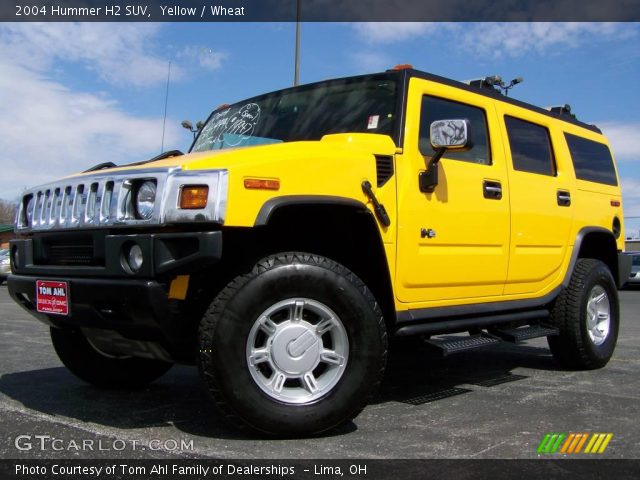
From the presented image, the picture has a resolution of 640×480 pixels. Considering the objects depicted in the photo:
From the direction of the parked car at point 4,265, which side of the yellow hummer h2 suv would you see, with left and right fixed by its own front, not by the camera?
right

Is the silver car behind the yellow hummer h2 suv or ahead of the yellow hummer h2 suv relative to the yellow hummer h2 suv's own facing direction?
behind

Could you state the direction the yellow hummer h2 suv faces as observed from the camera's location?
facing the viewer and to the left of the viewer
